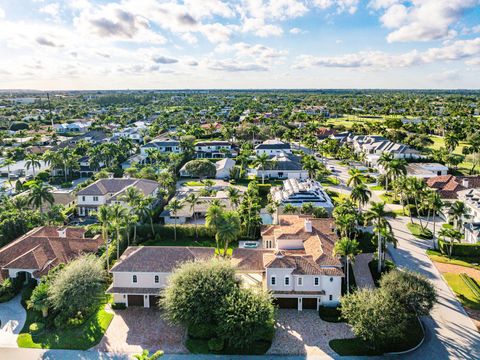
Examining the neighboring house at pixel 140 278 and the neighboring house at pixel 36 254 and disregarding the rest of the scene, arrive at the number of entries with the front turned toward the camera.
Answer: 2

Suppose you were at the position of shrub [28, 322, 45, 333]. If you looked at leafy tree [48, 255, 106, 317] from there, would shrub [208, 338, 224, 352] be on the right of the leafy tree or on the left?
right

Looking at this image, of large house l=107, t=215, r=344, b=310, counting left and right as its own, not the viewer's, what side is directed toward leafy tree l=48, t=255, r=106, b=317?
right

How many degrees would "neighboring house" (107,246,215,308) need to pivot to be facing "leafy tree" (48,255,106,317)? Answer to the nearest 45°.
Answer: approximately 90° to its right

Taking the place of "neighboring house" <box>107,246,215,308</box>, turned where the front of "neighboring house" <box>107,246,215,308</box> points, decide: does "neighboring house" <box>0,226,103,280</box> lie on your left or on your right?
on your right

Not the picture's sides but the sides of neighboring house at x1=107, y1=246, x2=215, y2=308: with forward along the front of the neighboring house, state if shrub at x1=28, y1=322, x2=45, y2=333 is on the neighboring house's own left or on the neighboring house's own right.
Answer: on the neighboring house's own right

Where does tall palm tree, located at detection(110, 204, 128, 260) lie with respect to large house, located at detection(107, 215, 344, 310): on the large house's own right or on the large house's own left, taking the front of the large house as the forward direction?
on the large house's own right

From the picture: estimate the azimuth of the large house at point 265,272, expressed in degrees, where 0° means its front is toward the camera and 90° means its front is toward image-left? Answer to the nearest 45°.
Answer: approximately 0°

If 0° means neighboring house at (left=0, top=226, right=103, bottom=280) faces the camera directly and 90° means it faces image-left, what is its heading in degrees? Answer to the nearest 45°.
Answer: approximately 0°
